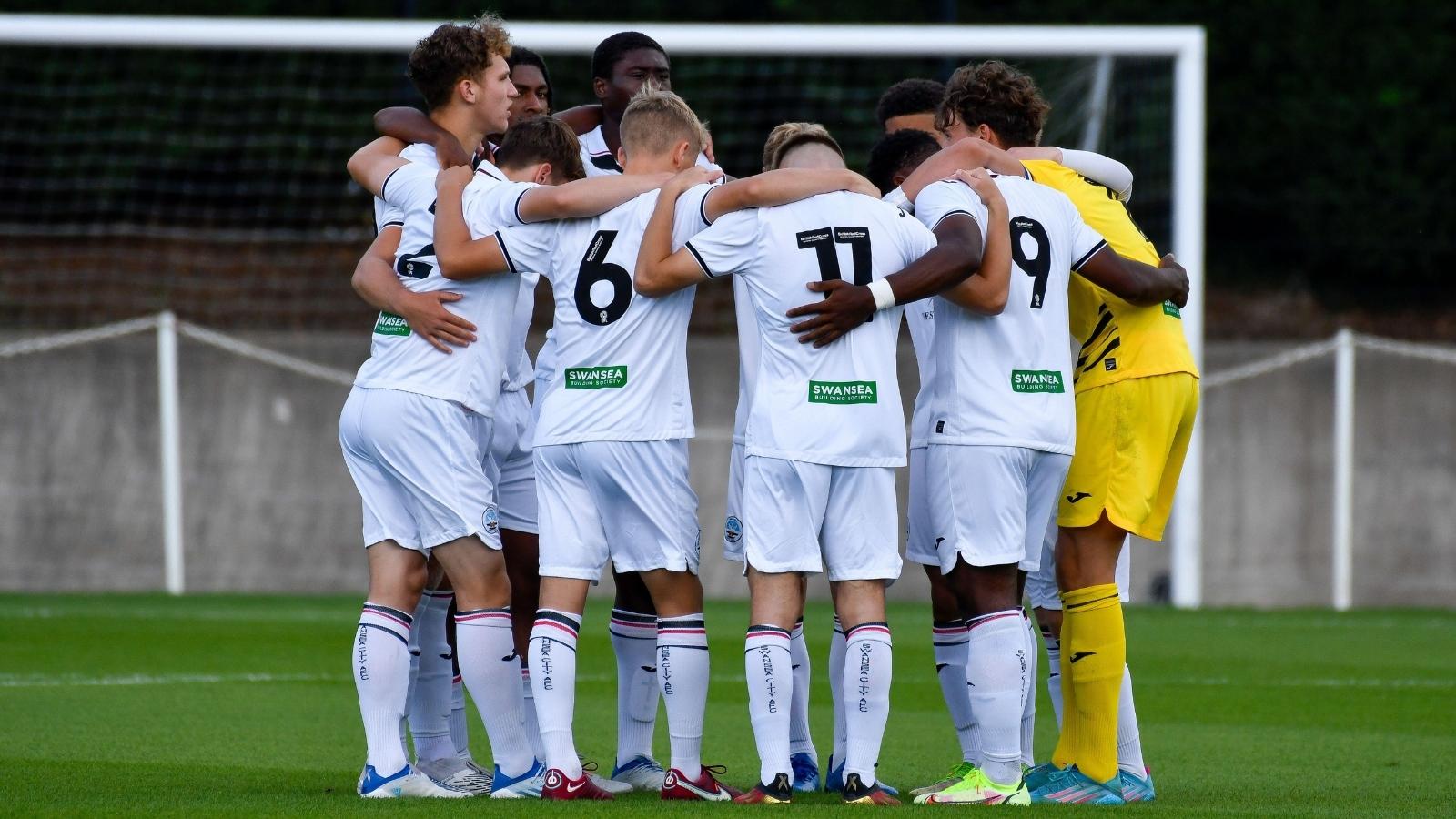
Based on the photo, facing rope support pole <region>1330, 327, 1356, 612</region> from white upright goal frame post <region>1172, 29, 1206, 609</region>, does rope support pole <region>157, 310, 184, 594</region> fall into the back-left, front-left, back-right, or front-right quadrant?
back-left

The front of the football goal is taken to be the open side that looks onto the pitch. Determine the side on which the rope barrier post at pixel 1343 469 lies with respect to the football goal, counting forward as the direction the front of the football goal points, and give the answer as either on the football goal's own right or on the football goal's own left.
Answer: on the football goal's own left

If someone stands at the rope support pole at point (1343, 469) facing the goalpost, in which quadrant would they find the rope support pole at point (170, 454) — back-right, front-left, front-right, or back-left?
front-right

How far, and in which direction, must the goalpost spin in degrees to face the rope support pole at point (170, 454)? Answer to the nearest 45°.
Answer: approximately 90° to its right

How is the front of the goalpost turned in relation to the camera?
facing the viewer
